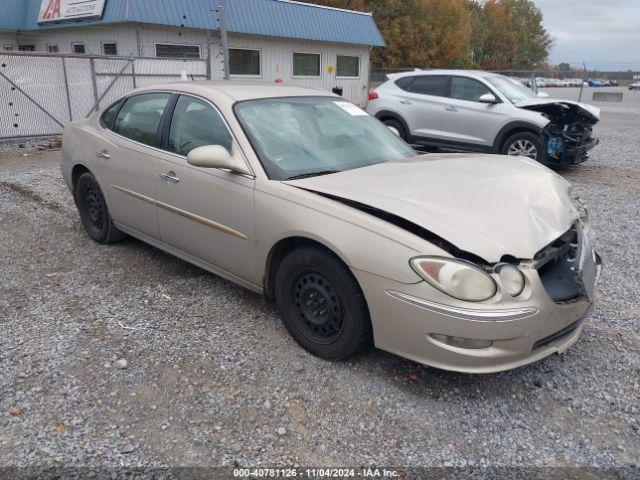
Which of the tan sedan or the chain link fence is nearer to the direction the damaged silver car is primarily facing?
the tan sedan

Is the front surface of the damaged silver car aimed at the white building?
no

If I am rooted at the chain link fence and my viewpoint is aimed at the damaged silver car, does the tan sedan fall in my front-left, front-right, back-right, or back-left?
front-right

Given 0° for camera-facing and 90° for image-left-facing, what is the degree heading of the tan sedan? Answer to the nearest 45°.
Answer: approximately 315°

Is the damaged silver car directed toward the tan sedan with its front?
no

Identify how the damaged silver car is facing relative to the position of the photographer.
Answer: facing the viewer and to the right of the viewer

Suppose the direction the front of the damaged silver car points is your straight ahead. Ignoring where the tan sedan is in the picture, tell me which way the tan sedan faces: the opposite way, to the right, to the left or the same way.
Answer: the same way

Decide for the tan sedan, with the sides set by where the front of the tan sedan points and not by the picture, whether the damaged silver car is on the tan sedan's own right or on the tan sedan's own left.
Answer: on the tan sedan's own left

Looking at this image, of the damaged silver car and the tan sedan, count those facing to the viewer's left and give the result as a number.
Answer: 0

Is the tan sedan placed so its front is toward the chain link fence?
no
